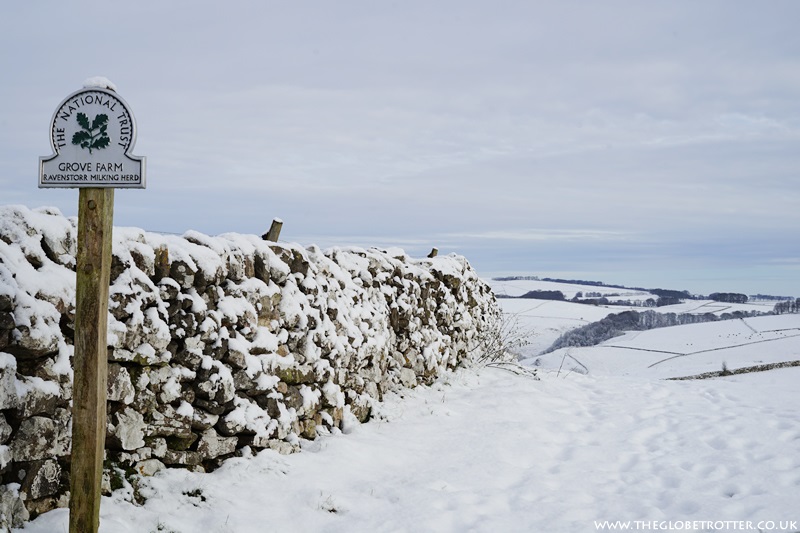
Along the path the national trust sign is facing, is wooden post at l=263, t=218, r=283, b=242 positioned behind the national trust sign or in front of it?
behind

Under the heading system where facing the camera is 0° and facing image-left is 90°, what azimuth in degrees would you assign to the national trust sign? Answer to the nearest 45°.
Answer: approximately 0°
